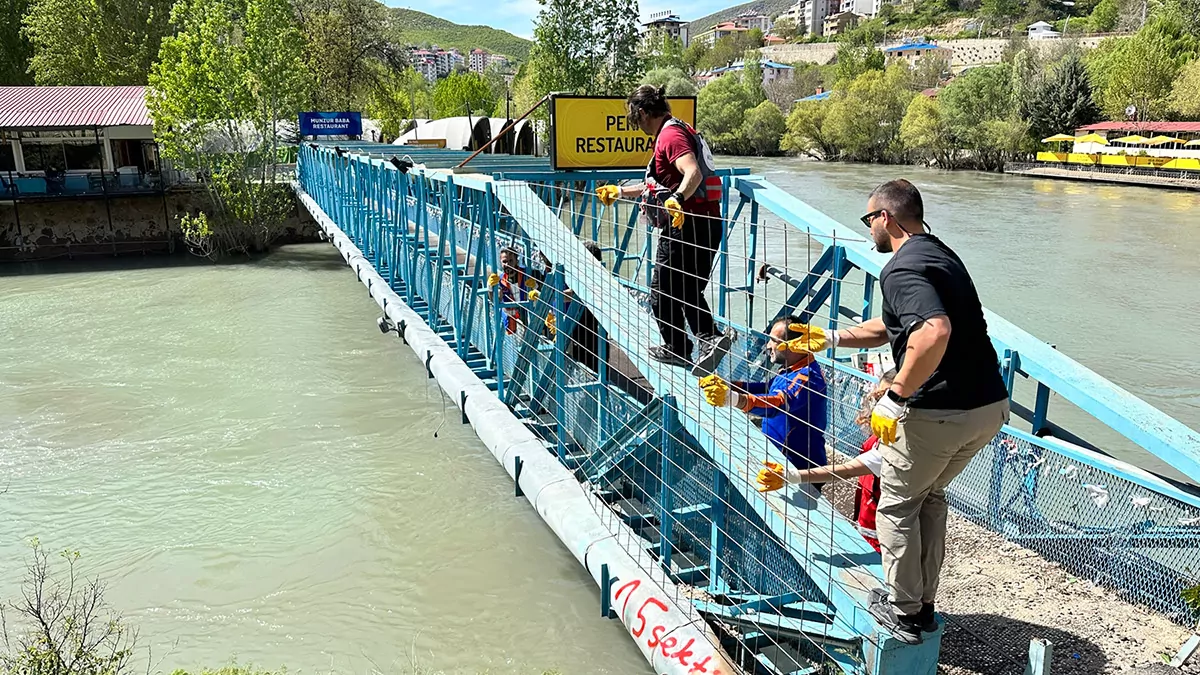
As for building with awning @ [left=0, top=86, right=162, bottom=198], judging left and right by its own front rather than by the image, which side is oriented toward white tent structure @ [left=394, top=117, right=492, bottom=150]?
left

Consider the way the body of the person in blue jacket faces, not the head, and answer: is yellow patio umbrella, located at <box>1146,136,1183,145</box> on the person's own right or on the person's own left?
on the person's own right

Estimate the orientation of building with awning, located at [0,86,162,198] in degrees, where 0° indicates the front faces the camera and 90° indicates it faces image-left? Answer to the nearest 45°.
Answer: approximately 0°

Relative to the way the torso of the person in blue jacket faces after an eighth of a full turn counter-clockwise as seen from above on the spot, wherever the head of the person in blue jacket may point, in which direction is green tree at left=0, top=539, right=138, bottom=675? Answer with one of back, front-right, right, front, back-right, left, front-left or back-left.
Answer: front-right

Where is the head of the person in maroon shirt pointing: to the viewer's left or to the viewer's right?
to the viewer's left

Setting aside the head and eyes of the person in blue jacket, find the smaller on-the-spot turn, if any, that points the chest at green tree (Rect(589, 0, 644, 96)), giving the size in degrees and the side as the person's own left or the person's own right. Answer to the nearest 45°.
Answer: approximately 90° to the person's own right

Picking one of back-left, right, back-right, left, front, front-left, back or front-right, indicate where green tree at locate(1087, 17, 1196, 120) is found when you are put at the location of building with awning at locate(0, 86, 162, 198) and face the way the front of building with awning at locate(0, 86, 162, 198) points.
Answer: left

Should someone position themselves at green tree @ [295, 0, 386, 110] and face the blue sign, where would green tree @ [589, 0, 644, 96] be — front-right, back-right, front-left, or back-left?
back-left

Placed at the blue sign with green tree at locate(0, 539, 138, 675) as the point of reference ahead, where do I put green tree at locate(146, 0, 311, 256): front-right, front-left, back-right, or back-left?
front-right

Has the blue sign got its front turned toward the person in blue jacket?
yes

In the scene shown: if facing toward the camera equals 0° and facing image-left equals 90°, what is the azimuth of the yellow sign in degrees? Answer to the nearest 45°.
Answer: approximately 0°

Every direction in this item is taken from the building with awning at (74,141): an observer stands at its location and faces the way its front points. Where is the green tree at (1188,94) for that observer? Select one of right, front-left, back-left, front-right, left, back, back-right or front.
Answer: left

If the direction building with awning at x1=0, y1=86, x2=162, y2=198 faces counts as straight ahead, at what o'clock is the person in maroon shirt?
The person in maroon shirt is roughly at 12 o'clock from the building with awning.

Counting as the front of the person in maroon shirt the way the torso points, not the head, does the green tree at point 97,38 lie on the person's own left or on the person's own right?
on the person's own right

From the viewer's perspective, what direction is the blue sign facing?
toward the camera

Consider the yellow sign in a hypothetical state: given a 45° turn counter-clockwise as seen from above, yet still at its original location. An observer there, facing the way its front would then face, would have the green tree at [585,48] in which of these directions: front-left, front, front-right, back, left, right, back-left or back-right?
back-left

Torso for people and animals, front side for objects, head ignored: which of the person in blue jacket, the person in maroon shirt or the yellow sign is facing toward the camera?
the yellow sign

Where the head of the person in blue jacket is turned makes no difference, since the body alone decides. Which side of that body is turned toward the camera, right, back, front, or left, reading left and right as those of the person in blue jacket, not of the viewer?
left
